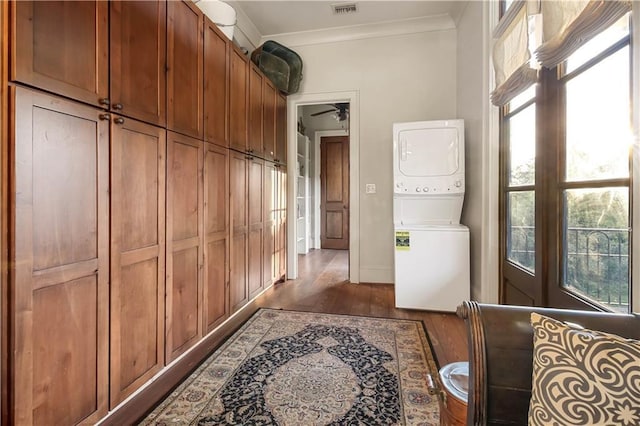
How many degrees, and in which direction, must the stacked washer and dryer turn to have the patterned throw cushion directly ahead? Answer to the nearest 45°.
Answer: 0° — it already faces it

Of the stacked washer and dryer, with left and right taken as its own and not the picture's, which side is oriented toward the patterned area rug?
front

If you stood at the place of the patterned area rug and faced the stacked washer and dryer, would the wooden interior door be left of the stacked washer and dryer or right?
left

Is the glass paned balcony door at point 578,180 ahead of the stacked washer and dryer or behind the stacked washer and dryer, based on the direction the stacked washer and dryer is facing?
ahead

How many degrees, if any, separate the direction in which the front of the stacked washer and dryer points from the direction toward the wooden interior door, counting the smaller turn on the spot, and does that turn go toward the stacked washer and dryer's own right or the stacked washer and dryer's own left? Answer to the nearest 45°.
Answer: approximately 135° to the stacked washer and dryer's own right

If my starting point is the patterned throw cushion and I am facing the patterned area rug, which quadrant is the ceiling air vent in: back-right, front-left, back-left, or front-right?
front-right

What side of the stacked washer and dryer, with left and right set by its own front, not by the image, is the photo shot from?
front

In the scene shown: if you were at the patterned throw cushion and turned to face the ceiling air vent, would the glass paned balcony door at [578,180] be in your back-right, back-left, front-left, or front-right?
front-right

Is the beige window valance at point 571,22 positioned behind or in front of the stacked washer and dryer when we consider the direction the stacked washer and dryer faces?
in front

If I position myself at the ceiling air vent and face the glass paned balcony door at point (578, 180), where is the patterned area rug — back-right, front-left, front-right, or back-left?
front-right
